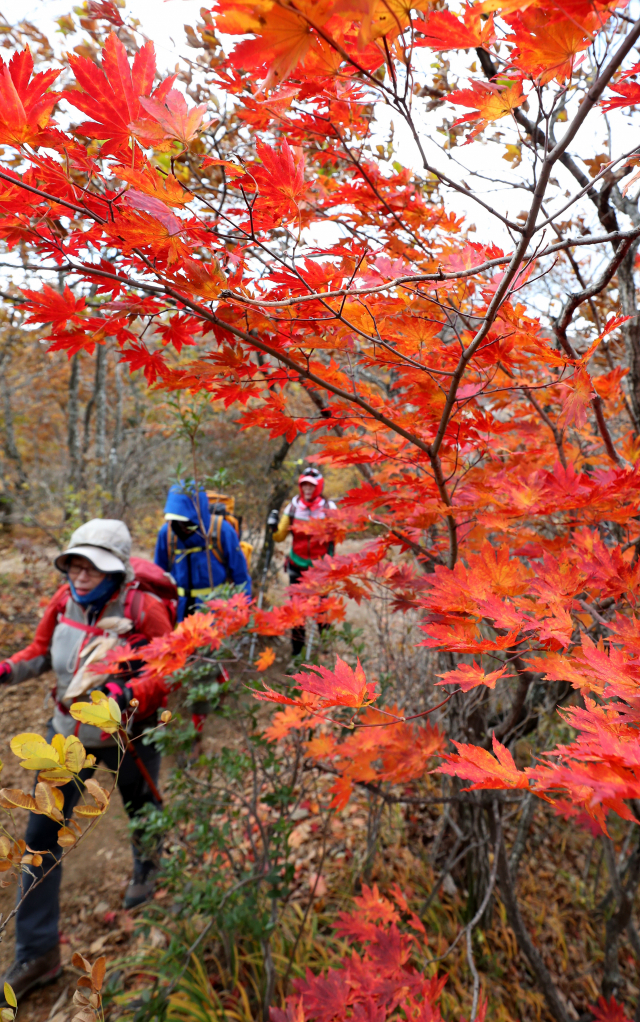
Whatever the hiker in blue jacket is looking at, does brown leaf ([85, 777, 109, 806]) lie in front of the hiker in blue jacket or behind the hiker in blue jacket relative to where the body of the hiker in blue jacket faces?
in front

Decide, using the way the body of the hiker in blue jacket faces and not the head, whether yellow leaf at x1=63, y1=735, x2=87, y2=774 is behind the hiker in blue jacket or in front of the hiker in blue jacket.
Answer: in front

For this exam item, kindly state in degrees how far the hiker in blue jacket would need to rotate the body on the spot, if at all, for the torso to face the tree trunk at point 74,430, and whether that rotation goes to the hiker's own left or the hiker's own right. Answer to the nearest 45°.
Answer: approximately 135° to the hiker's own right

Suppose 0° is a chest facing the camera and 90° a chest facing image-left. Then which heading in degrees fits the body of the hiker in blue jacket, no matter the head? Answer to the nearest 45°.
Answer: approximately 45°

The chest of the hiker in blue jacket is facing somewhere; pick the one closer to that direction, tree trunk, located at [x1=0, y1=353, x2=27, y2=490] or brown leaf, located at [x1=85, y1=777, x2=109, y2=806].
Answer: the brown leaf

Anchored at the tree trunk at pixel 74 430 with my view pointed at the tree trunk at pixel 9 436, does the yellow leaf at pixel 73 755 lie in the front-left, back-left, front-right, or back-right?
back-left

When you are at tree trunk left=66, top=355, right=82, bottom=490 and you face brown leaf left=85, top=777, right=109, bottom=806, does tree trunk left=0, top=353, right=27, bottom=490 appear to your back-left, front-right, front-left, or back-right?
back-right
